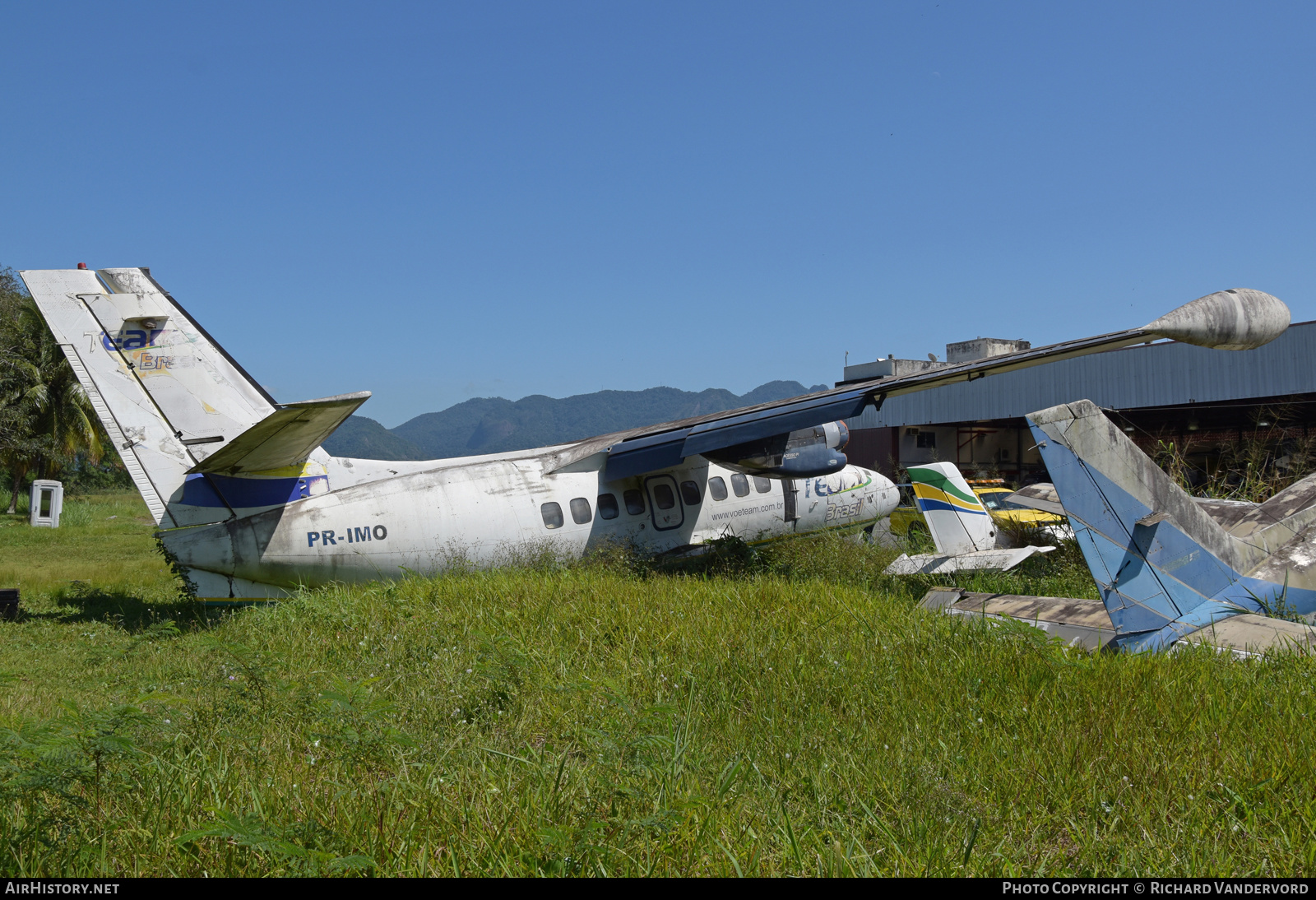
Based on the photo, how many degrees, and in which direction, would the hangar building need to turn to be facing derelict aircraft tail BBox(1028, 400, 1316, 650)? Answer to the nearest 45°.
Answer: approximately 45° to its left

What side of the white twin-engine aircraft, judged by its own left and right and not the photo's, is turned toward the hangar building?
front

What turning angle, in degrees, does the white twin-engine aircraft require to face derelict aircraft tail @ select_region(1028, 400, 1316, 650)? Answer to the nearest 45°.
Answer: approximately 90° to its right

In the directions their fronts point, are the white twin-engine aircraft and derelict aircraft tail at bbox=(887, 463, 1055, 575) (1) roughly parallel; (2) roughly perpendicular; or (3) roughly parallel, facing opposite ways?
roughly parallel

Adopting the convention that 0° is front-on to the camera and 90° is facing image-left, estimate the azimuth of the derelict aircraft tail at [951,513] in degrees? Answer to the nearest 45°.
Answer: approximately 225°

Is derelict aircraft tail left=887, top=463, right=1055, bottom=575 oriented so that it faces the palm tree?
no

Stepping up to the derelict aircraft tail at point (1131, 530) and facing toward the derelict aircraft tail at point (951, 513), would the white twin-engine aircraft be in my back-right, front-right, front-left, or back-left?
front-left

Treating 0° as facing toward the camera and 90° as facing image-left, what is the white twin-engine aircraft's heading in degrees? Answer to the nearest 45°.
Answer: approximately 225°

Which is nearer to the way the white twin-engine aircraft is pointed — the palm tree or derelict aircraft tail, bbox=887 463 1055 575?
the derelict aircraft tail

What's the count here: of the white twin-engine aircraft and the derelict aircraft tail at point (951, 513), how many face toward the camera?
0

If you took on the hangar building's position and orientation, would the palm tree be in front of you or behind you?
in front

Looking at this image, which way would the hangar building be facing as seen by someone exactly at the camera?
facing the viewer and to the left of the viewer
